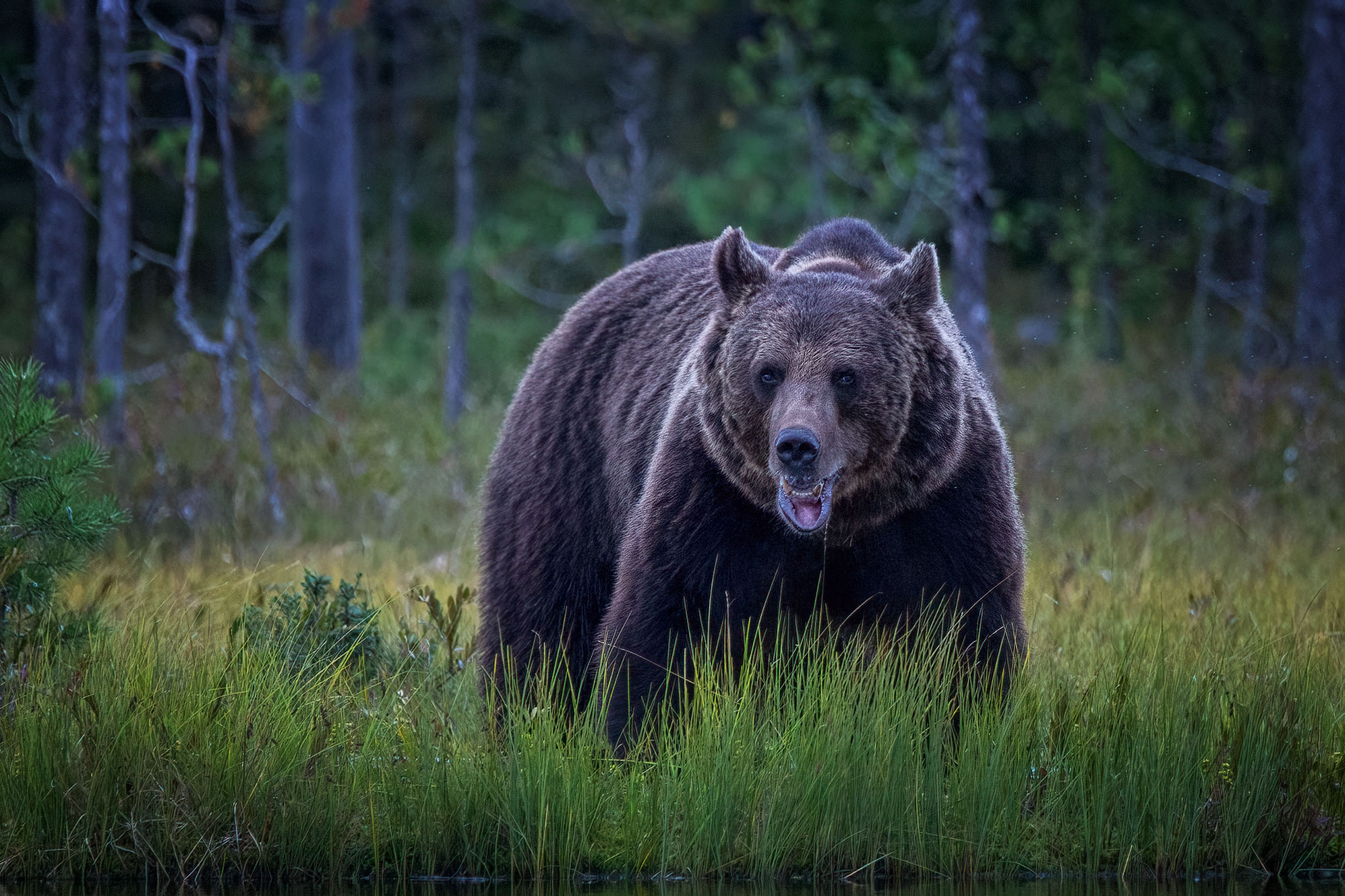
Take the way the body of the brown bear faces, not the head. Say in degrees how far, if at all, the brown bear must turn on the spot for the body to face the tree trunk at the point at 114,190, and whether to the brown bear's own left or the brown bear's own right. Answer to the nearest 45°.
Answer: approximately 180°

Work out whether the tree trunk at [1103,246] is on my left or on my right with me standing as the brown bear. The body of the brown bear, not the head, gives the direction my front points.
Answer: on my left

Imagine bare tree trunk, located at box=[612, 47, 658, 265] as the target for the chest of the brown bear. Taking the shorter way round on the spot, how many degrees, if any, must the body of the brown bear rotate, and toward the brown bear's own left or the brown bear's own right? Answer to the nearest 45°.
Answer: approximately 135° to the brown bear's own left

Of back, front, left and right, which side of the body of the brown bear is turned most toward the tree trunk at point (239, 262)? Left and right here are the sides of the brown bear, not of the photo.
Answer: back

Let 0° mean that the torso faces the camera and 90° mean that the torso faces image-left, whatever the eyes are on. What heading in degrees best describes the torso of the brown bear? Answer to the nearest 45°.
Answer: approximately 315°

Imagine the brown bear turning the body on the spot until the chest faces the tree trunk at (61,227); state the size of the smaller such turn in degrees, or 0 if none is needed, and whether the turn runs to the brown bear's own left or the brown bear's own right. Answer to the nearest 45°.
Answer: approximately 180°

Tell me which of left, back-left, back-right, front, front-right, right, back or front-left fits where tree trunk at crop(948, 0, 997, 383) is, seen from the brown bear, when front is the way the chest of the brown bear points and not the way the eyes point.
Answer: back-left

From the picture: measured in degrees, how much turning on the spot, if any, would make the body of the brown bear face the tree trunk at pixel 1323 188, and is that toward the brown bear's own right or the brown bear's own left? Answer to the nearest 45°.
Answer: approximately 90° to the brown bear's own left

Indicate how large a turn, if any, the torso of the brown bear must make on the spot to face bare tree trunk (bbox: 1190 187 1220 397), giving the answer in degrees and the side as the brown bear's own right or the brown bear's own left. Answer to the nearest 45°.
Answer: approximately 135° to the brown bear's own left
